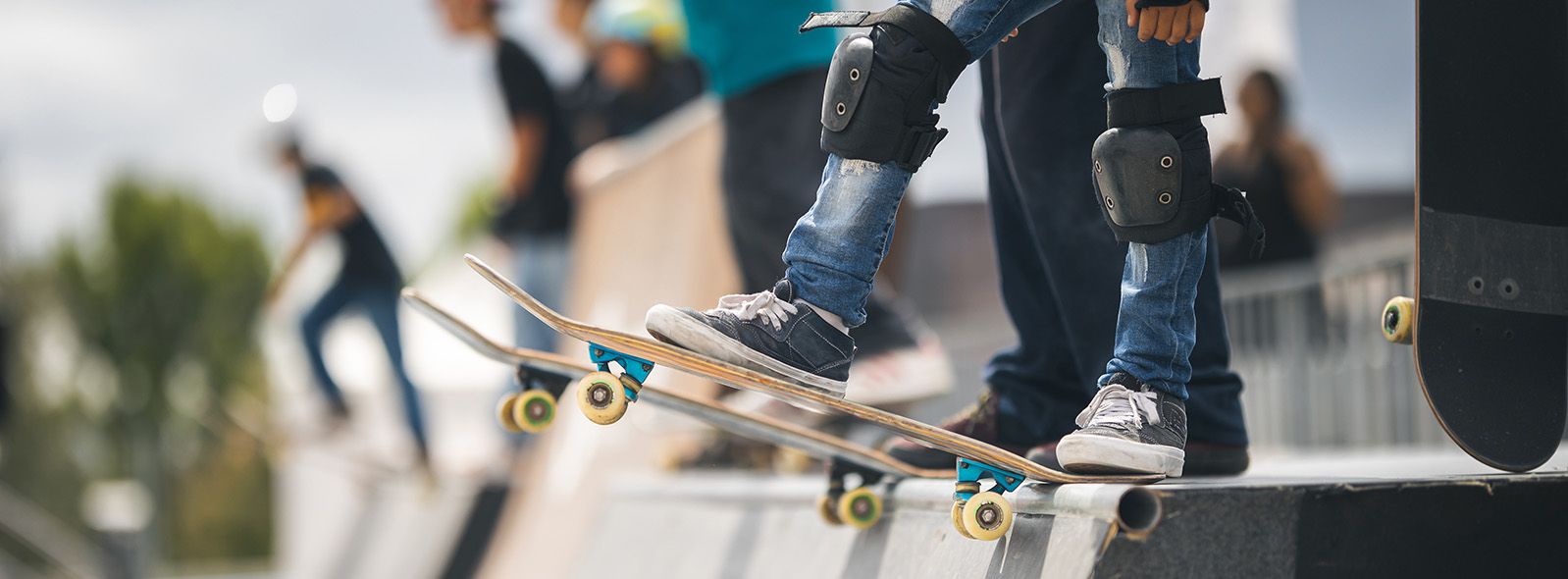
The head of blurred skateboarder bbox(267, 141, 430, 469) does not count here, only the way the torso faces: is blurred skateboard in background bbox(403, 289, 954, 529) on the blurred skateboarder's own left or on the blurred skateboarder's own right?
on the blurred skateboarder's own left

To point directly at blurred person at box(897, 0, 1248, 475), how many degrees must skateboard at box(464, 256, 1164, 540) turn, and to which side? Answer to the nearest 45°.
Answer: approximately 135° to its right

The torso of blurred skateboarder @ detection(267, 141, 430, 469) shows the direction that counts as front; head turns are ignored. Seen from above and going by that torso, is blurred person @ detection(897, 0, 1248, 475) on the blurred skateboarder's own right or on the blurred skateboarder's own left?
on the blurred skateboarder's own left

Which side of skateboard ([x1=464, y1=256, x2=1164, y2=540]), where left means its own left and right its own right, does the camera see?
left

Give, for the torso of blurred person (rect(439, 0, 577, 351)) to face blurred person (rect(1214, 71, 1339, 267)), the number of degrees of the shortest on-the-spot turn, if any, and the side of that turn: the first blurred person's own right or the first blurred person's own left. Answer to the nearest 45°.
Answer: approximately 135° to the first blurred person's own left

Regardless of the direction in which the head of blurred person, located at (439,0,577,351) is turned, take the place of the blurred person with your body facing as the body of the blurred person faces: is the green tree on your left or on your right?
on your right

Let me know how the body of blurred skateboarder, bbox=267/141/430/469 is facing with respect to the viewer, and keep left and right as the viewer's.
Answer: facing to the left of the viewer

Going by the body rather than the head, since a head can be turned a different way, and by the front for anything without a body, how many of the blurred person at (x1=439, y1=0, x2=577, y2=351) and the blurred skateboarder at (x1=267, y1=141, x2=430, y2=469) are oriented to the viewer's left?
2

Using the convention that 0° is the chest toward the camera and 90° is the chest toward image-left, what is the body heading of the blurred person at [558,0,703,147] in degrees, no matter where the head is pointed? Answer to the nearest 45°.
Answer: approximately 45°

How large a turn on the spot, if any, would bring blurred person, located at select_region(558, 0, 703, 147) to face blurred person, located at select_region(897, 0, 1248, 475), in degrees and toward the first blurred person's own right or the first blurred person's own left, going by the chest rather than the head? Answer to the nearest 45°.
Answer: approximately 45° to the first blurred person's own left
